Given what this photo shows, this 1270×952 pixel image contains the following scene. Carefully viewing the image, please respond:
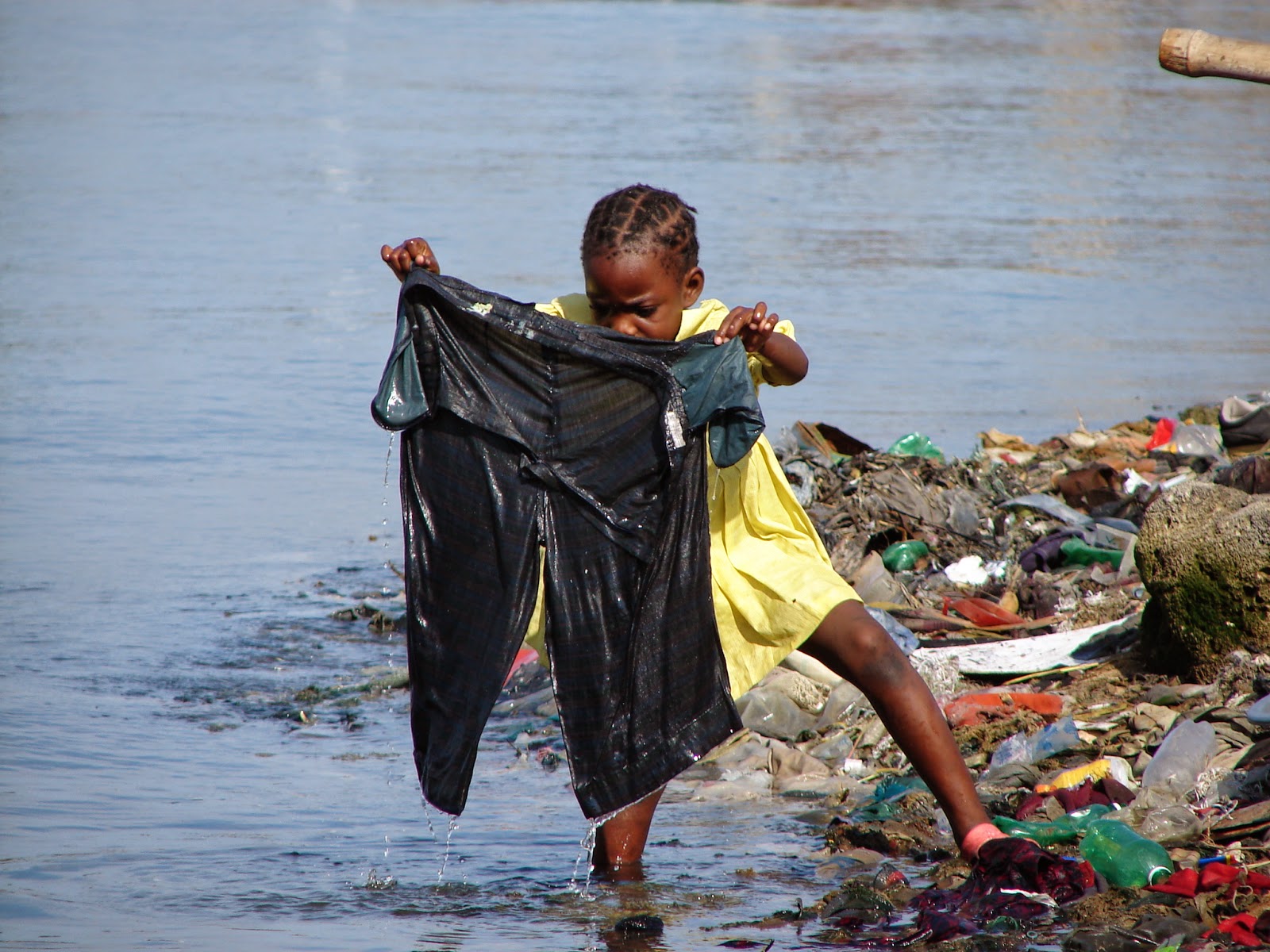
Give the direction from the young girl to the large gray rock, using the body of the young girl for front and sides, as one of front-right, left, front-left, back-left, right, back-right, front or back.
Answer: back-left

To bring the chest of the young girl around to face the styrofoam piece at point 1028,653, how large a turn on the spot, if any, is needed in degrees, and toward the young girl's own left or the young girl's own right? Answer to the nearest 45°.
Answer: approximately 135° to the young girl's own left

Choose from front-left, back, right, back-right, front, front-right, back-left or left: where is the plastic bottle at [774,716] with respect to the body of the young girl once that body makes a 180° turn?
front

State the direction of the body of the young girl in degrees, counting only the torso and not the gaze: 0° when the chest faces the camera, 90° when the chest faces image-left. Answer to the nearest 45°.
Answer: approximately 0°

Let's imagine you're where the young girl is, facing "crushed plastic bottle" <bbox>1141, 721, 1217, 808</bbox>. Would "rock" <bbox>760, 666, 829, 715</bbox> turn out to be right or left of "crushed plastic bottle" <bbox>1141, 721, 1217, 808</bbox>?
left

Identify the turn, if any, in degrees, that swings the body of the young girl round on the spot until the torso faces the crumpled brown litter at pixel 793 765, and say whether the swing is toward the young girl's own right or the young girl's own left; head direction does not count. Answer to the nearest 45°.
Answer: approximately 180°

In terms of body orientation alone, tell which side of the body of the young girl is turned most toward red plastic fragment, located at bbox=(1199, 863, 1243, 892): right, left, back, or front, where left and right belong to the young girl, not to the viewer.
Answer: left

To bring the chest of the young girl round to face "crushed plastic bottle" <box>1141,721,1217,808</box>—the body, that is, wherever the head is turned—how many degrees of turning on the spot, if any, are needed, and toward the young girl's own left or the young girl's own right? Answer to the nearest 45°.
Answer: approximately 135° to the young girl's own left

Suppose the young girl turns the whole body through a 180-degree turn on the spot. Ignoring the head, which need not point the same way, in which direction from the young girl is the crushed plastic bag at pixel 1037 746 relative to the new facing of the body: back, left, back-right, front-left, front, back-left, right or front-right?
front-right

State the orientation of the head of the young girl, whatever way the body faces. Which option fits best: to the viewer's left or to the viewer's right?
to the viewer's left

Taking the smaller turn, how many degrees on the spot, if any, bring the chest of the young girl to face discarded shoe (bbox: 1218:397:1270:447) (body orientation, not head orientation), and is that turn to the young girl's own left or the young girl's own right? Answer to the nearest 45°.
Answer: approximately 135° to the young girl's own left
